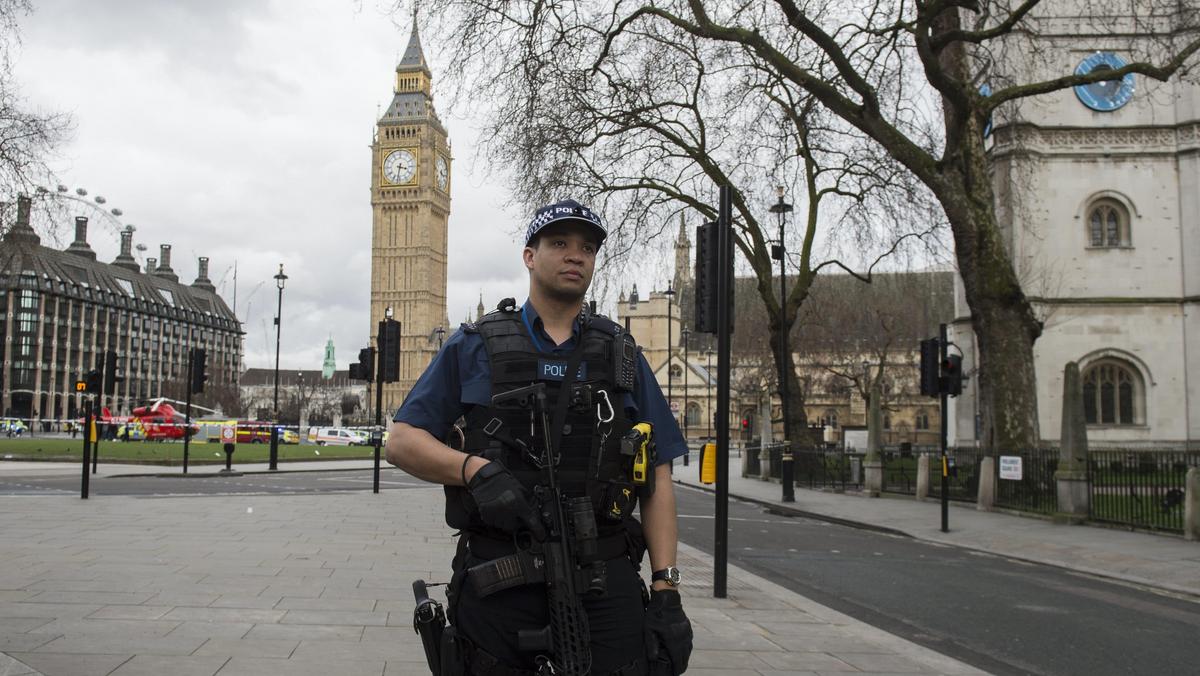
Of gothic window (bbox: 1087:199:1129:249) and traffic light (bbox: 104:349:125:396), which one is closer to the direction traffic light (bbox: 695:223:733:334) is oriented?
the gothic window

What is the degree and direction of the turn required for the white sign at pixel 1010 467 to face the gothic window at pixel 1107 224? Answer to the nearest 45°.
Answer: approximately 180°

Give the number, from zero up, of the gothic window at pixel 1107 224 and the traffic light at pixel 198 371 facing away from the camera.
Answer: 0

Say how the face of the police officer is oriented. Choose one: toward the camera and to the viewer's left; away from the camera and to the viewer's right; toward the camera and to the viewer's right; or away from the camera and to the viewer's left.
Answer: toward the camera and to the viewer's right

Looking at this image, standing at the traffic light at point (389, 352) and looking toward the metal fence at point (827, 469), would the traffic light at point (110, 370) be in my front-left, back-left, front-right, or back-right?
back-left

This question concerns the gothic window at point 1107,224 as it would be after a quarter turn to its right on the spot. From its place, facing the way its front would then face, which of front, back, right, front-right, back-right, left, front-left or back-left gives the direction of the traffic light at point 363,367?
front-left

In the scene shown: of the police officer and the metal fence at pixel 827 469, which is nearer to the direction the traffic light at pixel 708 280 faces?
the metal fence

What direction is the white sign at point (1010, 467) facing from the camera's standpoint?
toward the camera

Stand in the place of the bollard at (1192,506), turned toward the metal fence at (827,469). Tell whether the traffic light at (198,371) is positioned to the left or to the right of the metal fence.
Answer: left
